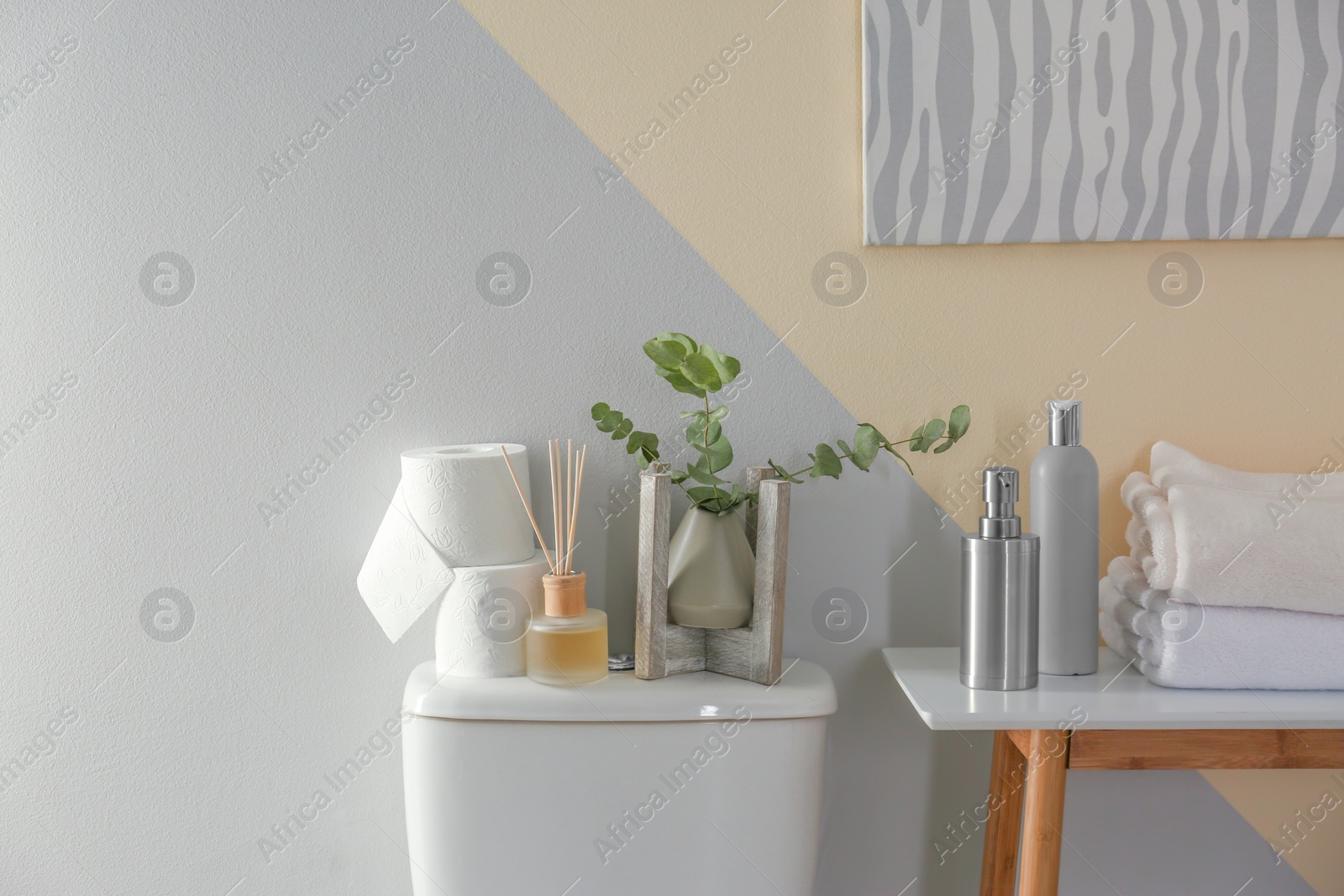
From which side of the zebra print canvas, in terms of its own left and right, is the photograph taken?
front
